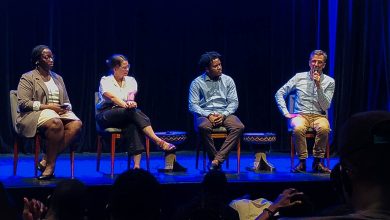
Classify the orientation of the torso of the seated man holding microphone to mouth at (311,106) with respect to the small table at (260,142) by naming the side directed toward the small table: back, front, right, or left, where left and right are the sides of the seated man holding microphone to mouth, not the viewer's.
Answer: right

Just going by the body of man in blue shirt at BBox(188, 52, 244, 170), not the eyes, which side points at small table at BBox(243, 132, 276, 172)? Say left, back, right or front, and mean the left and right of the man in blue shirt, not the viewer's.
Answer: left

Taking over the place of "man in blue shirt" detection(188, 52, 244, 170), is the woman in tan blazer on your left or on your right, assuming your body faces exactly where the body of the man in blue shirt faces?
on your right

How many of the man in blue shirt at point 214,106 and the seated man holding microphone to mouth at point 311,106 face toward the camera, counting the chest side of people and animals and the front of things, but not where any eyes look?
2

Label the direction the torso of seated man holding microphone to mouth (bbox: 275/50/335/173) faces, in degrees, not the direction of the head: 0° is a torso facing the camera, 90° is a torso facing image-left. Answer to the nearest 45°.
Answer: approximately 0°

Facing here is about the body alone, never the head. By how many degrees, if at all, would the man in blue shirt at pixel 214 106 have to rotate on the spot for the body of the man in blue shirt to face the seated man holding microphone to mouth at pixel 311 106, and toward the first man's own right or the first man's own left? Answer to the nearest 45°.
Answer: approximately 90° to the first man's own left

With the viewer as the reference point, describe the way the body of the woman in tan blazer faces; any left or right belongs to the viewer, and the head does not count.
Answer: facing the viewer and to the right of the viewer
